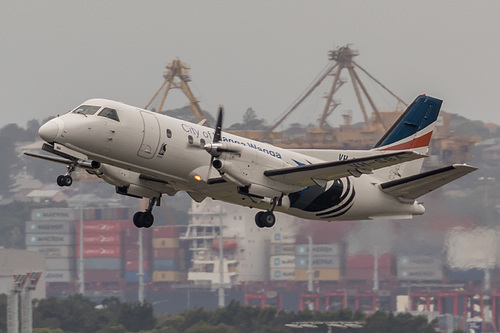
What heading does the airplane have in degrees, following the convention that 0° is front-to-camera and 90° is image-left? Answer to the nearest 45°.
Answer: approximately 45°
